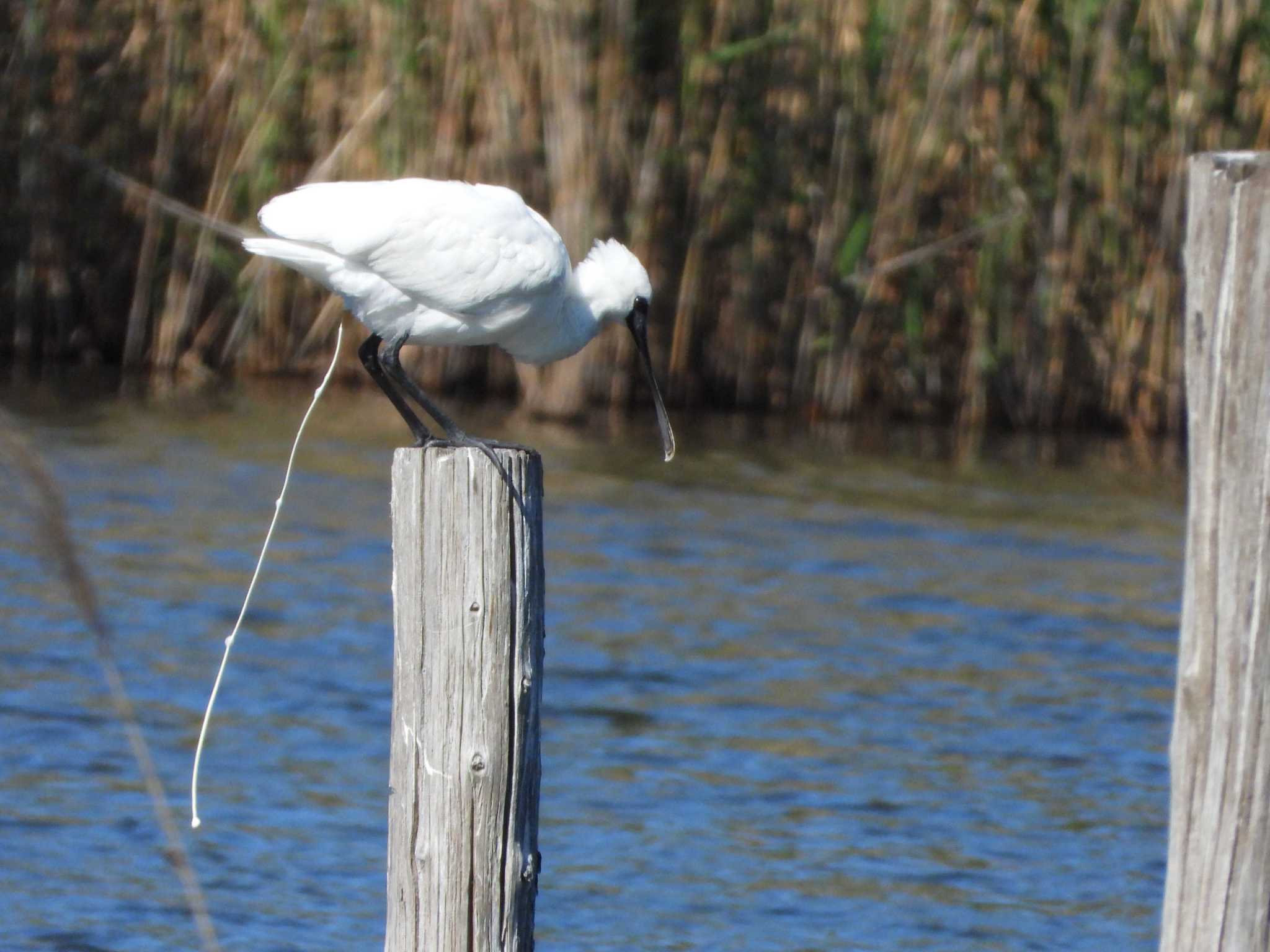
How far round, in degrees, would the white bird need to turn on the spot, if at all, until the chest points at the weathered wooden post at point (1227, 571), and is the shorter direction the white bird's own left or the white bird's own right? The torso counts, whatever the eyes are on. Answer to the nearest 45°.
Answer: approximately 45° to the white bird's own right

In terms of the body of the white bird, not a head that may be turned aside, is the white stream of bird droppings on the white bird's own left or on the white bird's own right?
on the white bird's own right

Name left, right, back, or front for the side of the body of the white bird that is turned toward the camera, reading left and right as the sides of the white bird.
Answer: right

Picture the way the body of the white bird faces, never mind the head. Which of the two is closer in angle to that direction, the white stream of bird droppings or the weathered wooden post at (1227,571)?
the weathered wooden post
